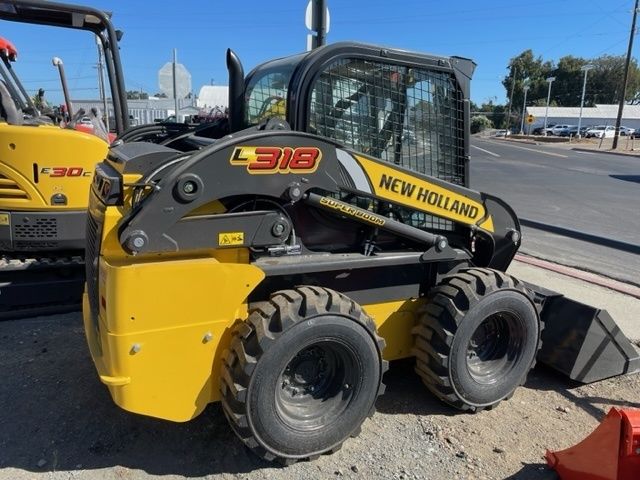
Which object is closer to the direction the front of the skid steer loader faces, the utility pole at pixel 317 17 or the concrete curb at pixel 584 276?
the concrete curb

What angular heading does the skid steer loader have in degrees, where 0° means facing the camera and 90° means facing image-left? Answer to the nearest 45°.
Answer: approximately 225°

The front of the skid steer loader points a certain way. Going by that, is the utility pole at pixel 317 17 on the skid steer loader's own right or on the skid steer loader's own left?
on the skid steer loader's own left

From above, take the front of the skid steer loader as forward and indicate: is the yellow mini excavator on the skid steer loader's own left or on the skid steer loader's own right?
on the skid steer loader's own left

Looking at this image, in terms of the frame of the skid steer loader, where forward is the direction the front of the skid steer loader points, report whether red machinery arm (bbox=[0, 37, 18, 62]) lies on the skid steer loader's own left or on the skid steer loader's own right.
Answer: on the skid steer loader's own left

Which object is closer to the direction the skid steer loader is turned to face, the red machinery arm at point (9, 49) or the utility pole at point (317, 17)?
the utility pole
